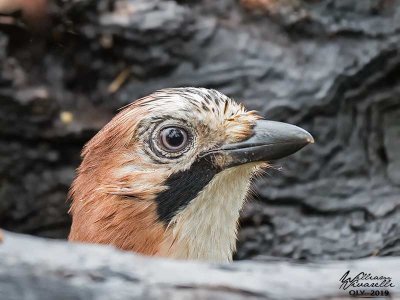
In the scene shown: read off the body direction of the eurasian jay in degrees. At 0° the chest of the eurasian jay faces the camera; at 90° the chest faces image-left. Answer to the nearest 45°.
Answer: approximately 270°

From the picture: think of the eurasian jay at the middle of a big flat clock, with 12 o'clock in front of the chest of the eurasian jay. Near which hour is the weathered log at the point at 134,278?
The weathered log is roughly at 3 o'clock from the eurasian jay.
